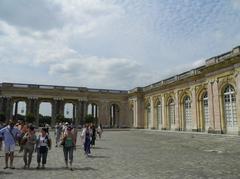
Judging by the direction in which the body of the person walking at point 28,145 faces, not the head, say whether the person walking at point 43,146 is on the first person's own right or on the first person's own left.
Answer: on the first person's own left

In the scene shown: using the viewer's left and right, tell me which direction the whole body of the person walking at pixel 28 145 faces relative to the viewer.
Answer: facing the viewer

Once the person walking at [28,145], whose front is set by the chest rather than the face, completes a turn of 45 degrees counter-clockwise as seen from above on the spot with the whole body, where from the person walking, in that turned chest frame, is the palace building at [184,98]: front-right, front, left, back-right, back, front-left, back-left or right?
left
